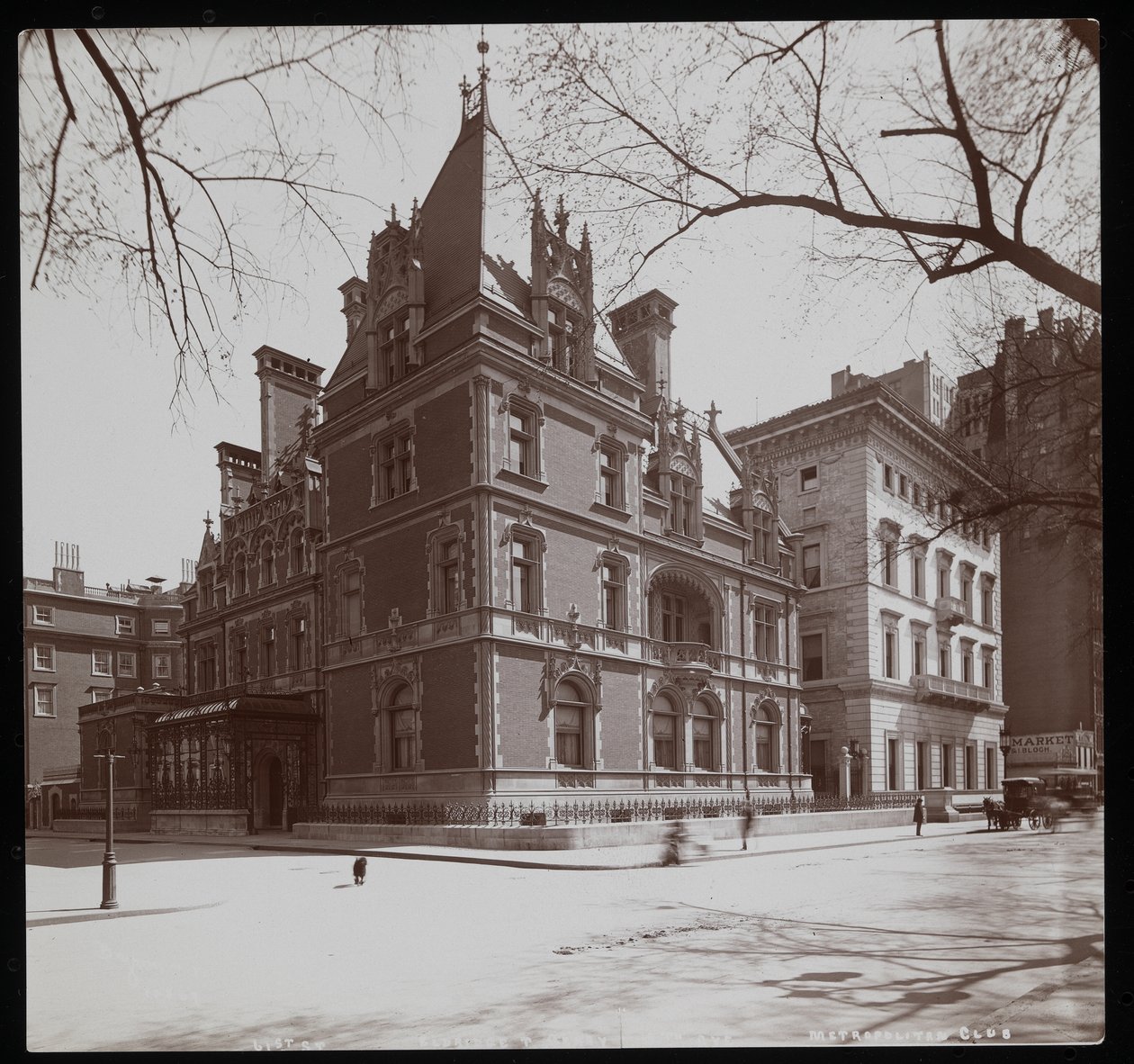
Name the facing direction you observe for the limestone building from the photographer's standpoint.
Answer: facing the viewer and to the right of the viewer

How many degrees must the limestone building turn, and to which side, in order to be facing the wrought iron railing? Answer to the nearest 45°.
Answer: approximately 90° to its right

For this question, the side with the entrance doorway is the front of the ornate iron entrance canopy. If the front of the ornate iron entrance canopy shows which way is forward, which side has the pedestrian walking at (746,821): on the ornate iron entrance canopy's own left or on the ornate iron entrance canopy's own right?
on the ornate iron entrance canopy's own left

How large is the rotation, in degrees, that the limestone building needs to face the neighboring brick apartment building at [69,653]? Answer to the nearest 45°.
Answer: approximately 90° to its right
